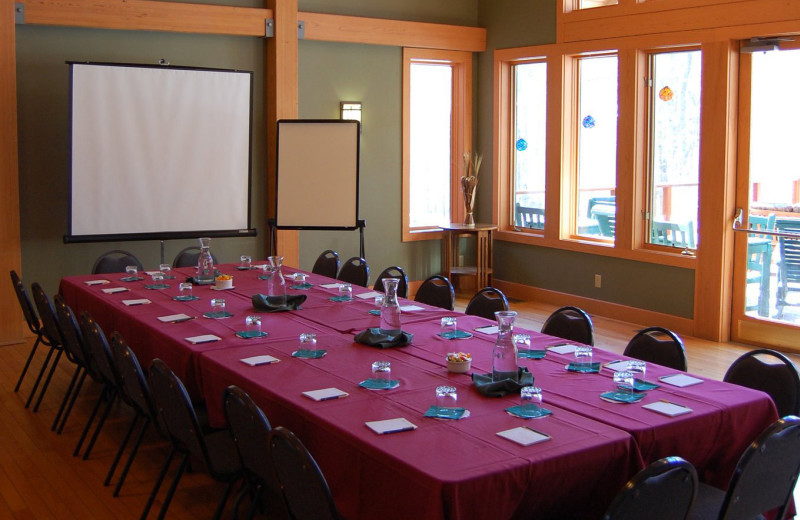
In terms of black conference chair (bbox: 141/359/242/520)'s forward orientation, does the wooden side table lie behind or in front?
in front

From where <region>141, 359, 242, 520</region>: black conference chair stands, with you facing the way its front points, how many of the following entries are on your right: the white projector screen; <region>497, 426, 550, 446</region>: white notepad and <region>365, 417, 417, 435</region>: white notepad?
2

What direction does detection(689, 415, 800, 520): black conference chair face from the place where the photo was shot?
facing away from the viewer and to the left of the viewer

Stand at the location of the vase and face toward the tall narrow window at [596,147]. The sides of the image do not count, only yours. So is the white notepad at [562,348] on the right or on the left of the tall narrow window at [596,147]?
right

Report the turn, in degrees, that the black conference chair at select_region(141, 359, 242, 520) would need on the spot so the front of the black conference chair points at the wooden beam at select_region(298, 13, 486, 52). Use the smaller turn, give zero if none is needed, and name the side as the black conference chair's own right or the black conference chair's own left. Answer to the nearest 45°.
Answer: approximately 45° to the black conference chair's own left

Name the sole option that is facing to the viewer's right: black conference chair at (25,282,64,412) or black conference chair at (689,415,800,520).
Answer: black conference chair at (25,282,64,412)

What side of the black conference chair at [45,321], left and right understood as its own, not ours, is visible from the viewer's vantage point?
right

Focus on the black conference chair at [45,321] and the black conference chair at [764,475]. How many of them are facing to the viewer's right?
1

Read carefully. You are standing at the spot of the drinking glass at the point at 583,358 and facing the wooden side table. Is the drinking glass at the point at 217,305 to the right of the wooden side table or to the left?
left

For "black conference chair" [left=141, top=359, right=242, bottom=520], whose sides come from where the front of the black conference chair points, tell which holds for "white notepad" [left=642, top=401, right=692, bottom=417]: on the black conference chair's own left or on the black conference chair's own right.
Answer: on the black conference chair's own right

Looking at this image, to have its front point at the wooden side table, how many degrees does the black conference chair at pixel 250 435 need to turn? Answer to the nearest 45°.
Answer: approximately 45° to its left

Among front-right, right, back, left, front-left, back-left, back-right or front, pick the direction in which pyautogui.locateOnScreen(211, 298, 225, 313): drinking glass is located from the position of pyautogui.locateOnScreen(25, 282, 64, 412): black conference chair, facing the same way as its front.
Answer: front-right

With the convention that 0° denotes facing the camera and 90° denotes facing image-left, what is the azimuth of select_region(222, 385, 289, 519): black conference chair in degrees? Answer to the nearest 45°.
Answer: approximately 225°

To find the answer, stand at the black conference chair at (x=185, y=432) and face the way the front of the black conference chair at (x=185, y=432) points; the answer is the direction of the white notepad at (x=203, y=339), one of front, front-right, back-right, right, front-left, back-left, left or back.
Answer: front-left
